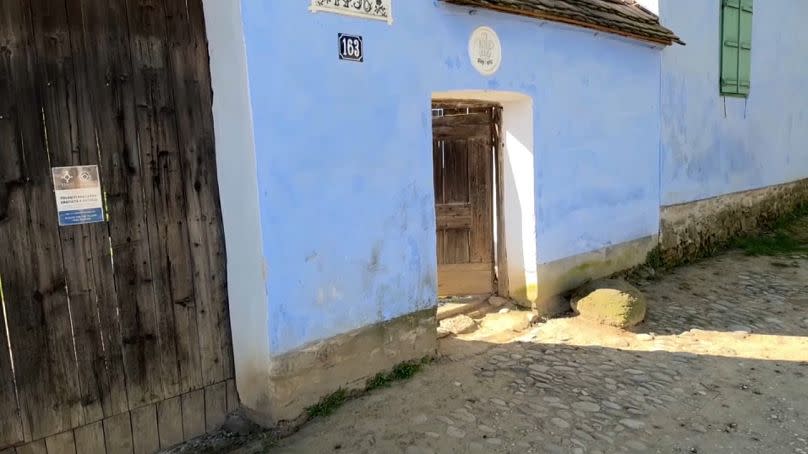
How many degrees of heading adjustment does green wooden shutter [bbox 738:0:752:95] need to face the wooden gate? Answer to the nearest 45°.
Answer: approximately 45° to its right

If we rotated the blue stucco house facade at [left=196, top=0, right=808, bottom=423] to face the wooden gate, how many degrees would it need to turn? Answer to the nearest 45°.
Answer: approximately 90° to its right

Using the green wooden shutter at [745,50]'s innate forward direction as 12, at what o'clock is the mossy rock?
The mossy rock is roughly at 2 o'clock from the green wooden shutter.

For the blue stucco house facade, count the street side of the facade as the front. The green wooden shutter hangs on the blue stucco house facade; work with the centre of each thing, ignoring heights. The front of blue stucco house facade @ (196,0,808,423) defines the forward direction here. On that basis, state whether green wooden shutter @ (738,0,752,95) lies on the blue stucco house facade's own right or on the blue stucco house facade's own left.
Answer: on the blue stucco house facade's own left

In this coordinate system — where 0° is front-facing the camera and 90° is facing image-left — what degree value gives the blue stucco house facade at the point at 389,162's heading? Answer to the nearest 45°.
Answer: approximately 315°

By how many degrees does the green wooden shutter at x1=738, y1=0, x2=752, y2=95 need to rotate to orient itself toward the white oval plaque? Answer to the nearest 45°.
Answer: approximately 45° to its right

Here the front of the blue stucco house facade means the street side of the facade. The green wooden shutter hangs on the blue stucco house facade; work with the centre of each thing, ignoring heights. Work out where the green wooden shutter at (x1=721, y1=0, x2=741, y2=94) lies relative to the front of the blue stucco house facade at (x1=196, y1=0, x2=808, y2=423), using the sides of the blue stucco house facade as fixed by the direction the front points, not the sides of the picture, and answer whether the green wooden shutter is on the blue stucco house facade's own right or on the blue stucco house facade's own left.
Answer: on the blue stucco house facade's own left

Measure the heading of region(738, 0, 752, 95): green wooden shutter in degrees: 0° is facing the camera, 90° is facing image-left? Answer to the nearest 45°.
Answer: approximately 315°

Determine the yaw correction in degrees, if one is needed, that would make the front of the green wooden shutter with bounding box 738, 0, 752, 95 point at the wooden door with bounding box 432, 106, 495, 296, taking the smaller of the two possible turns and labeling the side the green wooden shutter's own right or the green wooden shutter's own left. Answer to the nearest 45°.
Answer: approximately 90° to the green wooden shutter's own right
